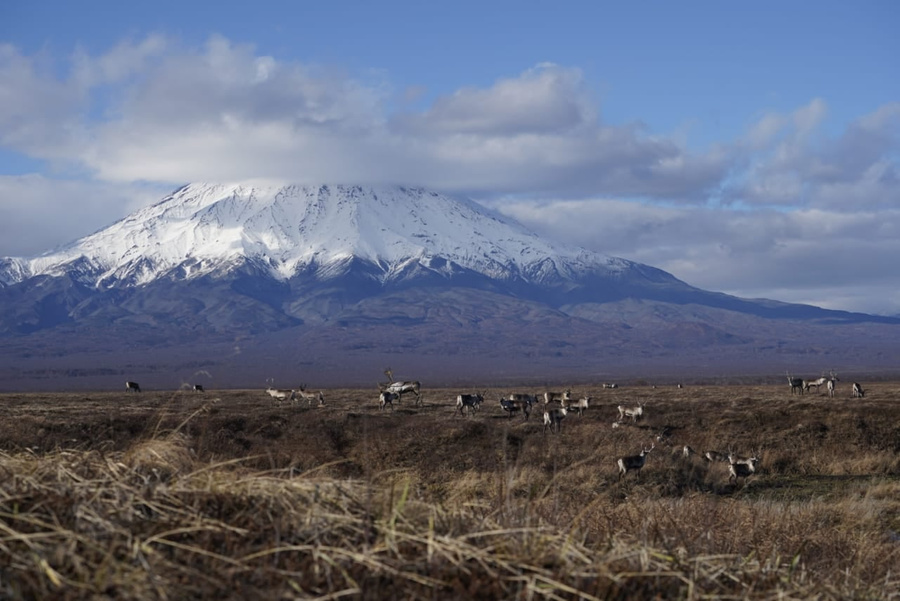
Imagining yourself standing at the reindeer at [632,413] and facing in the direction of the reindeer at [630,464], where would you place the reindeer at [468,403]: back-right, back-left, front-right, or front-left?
back-right

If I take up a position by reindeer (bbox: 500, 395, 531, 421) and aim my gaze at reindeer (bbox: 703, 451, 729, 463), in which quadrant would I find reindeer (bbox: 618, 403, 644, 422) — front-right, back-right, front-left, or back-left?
front-left

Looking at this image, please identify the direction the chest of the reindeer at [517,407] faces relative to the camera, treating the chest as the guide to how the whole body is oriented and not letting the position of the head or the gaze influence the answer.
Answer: to the viewer's left

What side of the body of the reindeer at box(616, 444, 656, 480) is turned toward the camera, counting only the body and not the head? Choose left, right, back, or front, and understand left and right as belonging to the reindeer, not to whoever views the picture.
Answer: right

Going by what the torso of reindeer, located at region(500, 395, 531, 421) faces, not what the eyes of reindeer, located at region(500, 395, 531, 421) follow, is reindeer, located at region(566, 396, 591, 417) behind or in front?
behind

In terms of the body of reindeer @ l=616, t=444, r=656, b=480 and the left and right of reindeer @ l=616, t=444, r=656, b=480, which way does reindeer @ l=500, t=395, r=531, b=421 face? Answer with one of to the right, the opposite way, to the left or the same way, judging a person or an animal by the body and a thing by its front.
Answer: the opposite way

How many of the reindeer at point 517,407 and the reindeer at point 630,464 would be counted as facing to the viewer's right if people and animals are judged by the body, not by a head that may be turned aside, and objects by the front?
1

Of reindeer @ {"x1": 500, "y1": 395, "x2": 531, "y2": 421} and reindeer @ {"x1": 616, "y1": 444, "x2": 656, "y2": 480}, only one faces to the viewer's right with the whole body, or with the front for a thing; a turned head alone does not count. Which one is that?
reindeer @ {"x1": 616, "y1": 444, "x2": 656, "y2": 480}

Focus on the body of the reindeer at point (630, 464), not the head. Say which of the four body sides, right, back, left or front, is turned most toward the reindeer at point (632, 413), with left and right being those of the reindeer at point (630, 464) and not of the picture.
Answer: left

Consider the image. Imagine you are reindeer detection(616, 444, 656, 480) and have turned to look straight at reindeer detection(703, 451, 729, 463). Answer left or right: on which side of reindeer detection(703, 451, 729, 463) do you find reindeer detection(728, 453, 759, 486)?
right
